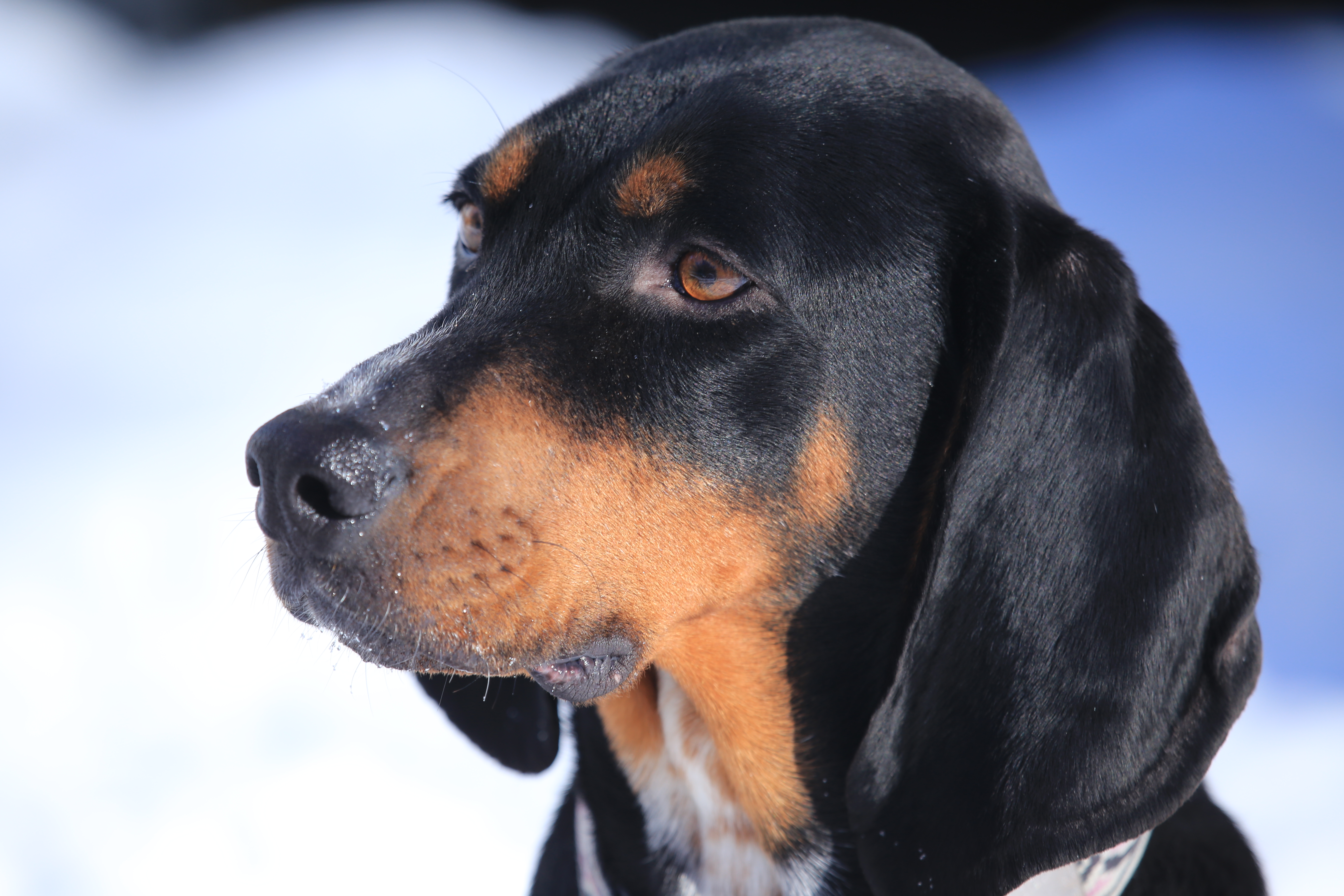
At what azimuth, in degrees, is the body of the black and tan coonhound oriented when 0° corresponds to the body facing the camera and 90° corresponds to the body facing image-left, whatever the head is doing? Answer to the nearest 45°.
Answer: approximately 45°
